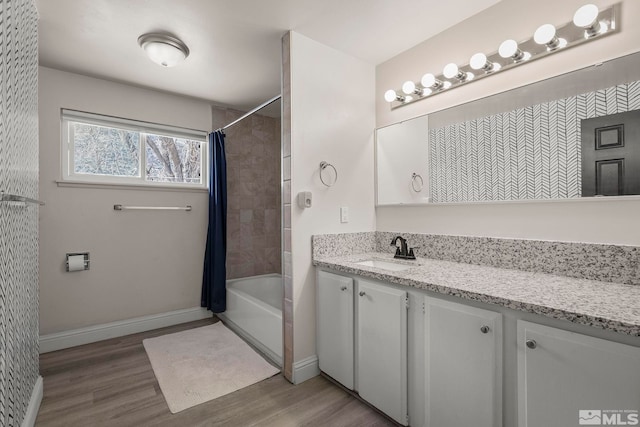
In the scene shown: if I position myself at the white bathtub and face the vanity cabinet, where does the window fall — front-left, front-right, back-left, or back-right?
back-right

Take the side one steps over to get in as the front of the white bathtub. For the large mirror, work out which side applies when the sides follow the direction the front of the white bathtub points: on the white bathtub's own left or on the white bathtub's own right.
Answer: on the white bathtub's own left

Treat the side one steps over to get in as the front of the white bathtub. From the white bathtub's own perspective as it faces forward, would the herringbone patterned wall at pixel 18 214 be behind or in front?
in front

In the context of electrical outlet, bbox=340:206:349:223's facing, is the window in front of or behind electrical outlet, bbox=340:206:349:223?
behind

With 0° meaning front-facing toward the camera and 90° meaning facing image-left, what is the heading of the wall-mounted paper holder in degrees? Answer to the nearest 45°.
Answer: approximately 0°

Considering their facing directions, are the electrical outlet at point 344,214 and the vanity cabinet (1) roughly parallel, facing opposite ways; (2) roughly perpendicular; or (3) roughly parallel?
roughly perpendicular

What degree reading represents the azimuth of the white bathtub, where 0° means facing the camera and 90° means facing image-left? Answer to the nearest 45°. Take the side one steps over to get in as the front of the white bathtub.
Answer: approximately 45°

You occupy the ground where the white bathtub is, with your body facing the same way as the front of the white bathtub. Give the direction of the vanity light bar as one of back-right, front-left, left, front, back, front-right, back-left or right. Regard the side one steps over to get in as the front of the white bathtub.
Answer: left
